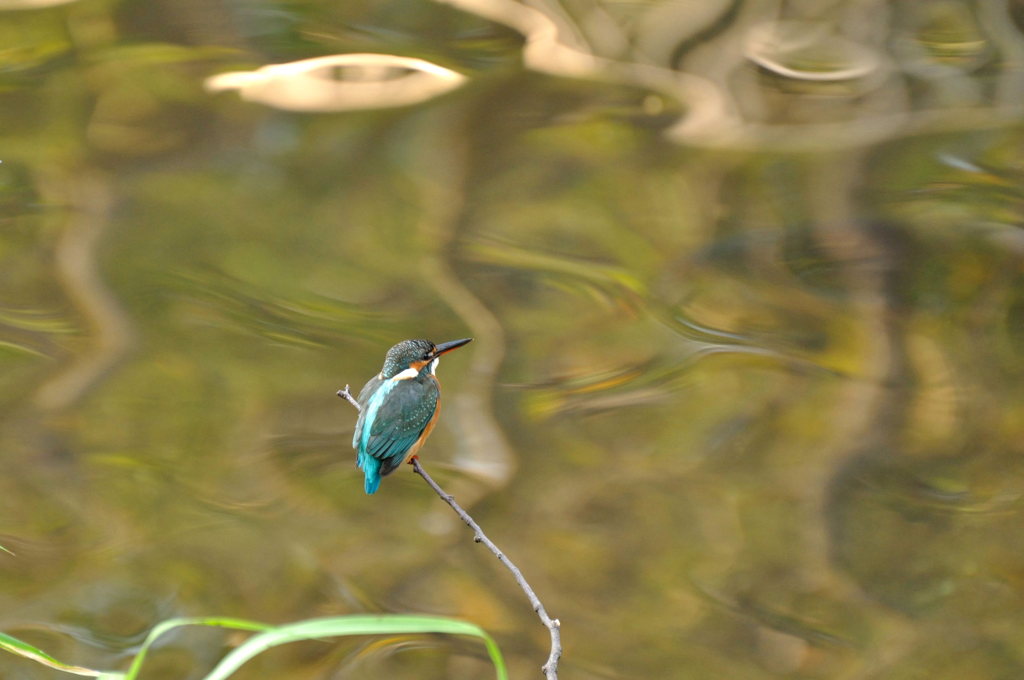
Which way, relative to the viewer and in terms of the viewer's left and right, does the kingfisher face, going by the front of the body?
facing away from the viewer and to the right of the viewer
